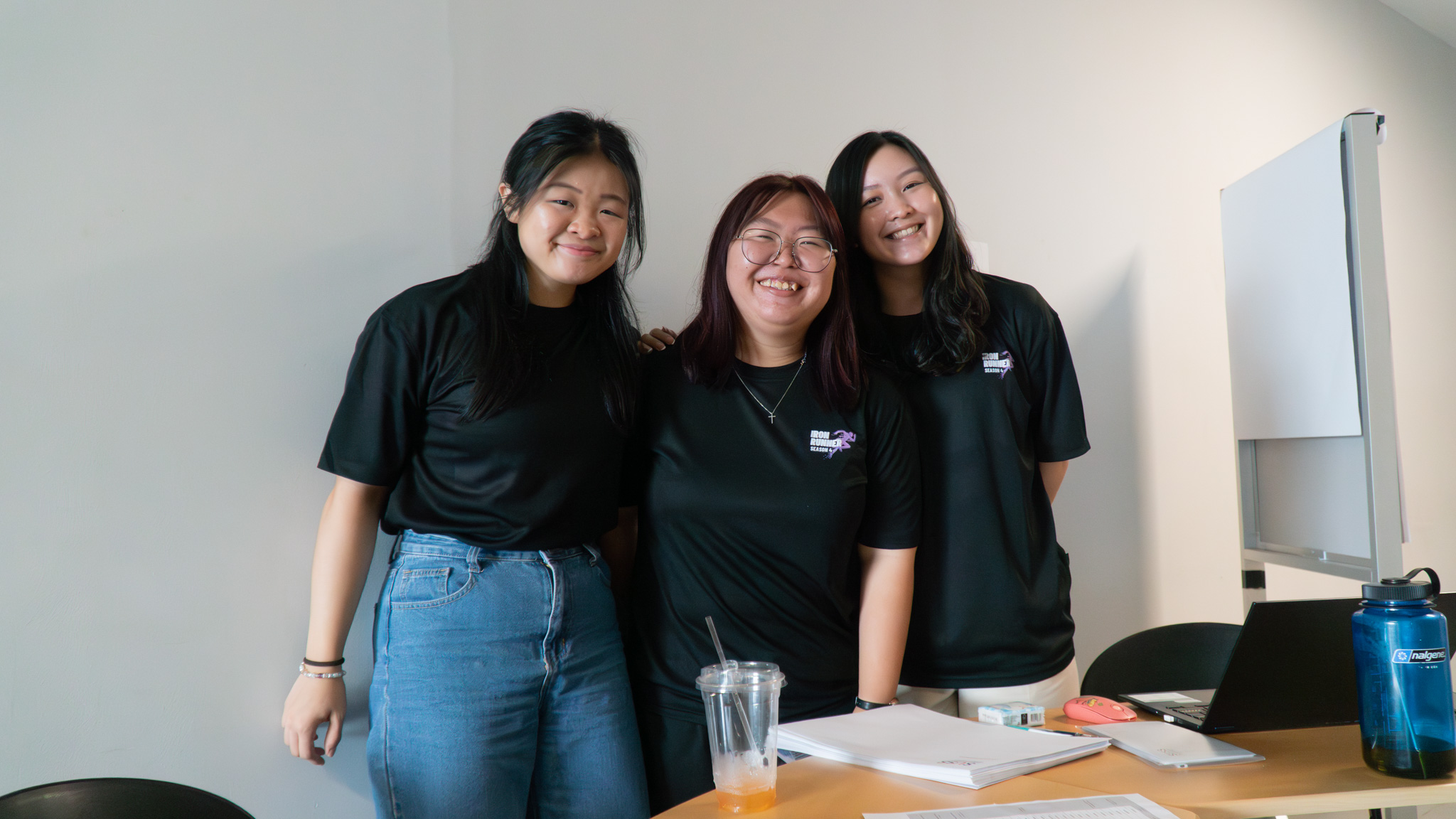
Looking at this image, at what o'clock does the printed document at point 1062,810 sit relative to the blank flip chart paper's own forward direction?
The printed document is roughly at 11 o'clock from the blank flip chart paper.

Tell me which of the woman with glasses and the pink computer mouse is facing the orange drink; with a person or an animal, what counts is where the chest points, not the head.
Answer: the woman with glasses

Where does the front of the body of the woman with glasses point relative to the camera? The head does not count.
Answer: toward the camera

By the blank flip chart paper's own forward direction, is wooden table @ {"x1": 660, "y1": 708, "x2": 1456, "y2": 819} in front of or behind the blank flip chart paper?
in front

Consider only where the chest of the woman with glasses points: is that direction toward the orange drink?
yes

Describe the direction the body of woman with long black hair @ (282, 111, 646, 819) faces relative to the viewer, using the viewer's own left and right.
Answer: facing the viewer and to the right of the viewer

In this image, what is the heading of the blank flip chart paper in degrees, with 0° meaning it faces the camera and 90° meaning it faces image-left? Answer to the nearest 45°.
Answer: approximately 45°

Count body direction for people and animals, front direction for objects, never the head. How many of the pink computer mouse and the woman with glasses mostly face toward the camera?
1

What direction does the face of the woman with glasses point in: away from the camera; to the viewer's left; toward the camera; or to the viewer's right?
toward the camera

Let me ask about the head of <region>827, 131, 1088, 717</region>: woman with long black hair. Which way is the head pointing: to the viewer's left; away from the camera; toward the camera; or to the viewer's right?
toward the camera
